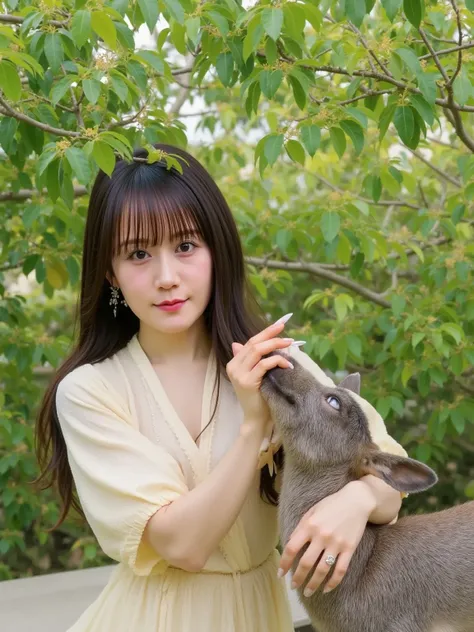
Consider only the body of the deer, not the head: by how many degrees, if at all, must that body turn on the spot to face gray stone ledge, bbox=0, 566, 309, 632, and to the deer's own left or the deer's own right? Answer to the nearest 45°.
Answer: approximately 45° to the deer's own right

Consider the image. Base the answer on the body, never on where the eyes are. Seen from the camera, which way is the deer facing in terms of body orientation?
to the viewer's left

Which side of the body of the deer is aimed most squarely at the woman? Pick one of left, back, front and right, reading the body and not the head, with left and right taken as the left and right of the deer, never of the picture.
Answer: front
